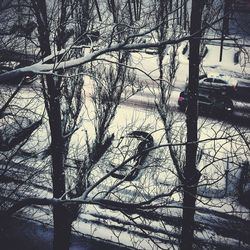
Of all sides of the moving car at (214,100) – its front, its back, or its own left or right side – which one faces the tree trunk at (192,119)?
right

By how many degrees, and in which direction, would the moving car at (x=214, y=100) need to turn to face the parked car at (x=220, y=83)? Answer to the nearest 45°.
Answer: approximately 90° to its left

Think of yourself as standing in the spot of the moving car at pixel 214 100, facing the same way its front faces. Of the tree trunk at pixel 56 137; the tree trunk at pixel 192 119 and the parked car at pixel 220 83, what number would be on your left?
1

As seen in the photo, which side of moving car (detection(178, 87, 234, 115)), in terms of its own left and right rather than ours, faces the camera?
right
